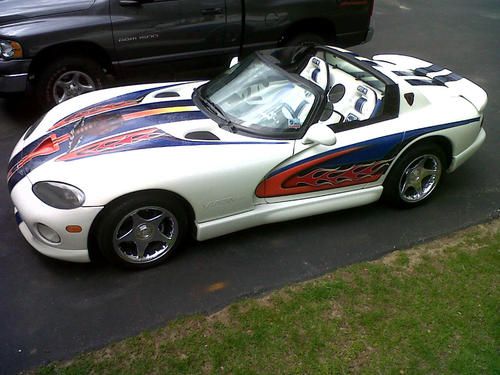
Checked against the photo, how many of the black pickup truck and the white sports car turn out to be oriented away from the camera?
0

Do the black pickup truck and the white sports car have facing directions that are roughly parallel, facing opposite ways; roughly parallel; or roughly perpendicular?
roughly parallel

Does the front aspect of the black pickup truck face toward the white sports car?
no

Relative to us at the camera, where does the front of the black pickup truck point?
facing the viewer and to the left of the viewer

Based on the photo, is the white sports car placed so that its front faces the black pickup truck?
no

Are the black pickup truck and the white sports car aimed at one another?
no
